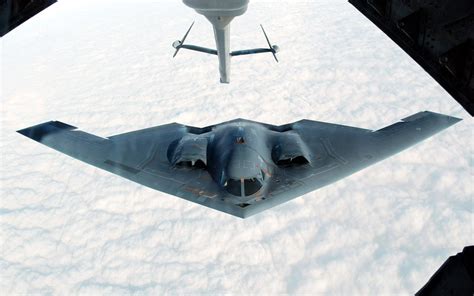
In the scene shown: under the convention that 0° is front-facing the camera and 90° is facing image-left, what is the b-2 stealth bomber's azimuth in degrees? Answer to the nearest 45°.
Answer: approximately 0°
